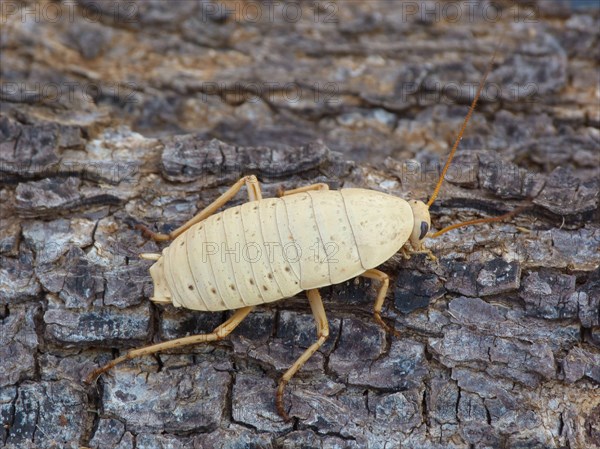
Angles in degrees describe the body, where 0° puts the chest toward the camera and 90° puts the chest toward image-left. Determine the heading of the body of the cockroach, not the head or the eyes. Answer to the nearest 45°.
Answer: approximately 270°
